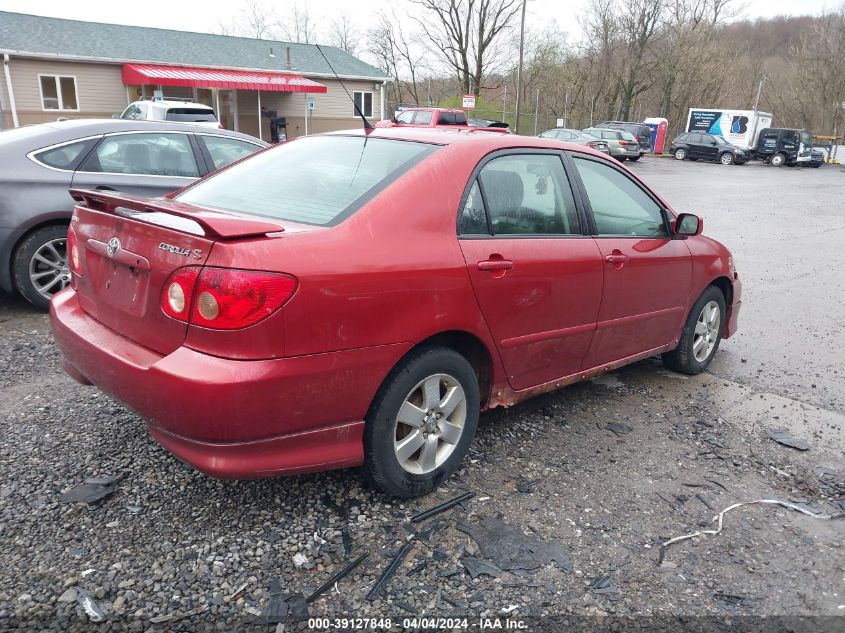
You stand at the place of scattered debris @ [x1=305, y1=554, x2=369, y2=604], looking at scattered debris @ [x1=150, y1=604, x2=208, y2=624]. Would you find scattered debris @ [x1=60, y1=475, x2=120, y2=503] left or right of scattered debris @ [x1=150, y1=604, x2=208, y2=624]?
right

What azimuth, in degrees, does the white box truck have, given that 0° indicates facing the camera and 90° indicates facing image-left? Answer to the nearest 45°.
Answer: approximately 315°

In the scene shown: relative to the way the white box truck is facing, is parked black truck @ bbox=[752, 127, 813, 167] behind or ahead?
ahead

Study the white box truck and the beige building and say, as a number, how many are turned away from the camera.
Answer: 0

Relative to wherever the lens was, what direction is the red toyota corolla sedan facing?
facing away from the viewer and to the right of the viewer

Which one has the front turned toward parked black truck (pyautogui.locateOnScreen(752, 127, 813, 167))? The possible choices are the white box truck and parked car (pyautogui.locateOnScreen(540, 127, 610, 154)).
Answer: the white box truck

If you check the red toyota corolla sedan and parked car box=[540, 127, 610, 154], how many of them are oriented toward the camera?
0
